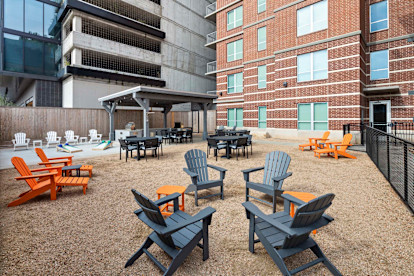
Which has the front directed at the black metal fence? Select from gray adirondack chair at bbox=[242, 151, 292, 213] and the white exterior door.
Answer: the white exterior door

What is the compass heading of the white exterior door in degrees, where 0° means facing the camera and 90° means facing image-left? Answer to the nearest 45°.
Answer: approximately 0°

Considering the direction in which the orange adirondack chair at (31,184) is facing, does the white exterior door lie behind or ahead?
ahead

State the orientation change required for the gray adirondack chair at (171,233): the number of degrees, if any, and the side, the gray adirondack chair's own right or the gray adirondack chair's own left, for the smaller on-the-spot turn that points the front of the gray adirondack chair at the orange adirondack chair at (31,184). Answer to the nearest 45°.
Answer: approximately 90° to the gray adirondack chair's own left

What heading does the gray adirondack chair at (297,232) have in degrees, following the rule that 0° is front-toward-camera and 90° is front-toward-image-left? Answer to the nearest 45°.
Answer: approximately 135°

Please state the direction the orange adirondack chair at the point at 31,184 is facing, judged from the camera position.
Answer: facing to the right of the viewer

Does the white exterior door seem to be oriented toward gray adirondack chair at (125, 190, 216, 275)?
yes

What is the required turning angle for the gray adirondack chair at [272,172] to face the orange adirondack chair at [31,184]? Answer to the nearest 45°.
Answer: approximately 45° to its right

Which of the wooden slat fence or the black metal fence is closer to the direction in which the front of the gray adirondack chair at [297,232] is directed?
the wooden slat fence

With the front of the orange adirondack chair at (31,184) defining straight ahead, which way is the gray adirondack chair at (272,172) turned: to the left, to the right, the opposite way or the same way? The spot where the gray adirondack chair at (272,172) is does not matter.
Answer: the opposite way

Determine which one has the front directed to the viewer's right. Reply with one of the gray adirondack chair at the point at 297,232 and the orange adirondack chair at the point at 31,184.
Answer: the orange adirondack chair

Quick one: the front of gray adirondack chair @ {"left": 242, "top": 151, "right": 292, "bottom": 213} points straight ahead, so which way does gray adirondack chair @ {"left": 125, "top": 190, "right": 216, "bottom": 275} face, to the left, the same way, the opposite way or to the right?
the opposite way

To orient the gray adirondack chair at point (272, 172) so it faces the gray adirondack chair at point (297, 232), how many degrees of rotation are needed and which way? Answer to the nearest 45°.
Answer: approximately 45° to its left

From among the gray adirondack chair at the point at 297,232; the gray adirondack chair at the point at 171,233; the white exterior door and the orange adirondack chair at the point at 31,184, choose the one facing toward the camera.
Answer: the white exterior door

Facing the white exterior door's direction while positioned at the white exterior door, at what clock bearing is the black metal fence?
The black metal fence is roughly at 12 o'clock from the white exterior door.
